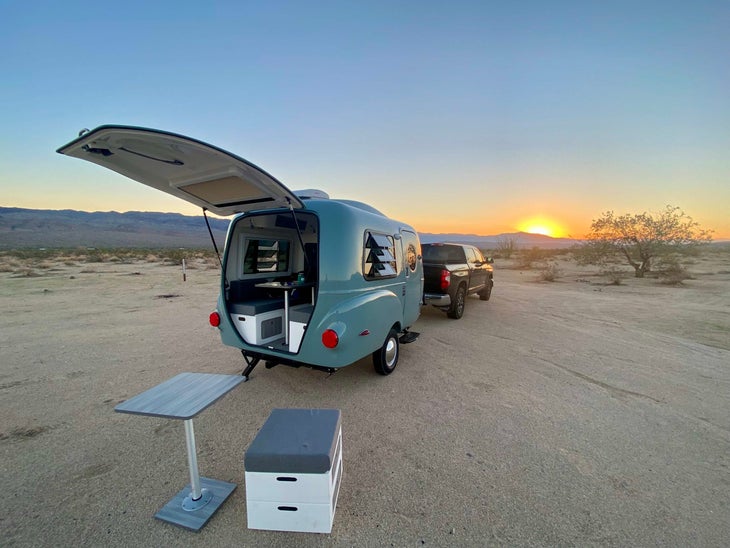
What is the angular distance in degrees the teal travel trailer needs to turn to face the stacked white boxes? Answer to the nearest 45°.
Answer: approximately 135° to its right

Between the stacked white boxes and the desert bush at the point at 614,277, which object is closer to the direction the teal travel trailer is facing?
the desert bush

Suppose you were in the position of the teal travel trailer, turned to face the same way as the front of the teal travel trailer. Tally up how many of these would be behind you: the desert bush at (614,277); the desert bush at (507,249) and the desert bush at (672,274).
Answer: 0

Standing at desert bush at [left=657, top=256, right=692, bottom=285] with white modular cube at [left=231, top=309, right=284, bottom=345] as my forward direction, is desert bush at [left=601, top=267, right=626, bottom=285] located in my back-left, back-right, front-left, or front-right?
front-right

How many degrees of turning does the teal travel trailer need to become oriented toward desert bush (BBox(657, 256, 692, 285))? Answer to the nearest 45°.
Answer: approximately 45° to its right

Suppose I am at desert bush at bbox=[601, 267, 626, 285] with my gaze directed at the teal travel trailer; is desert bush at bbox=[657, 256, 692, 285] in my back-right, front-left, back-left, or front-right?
back-left

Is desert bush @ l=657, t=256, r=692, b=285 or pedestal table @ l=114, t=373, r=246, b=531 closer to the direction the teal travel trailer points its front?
the desert bush

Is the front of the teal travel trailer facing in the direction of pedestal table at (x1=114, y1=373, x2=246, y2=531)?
no

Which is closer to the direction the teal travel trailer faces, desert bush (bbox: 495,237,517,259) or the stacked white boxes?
the desert bush

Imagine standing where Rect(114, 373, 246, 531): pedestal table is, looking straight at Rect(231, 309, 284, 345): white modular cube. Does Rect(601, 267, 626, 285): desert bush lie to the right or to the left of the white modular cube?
right

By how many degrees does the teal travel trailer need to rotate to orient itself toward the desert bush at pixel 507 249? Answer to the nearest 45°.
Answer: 0° — it already faces it

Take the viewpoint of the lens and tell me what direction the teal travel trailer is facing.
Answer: facing away from the viewer and to the right of the viewer

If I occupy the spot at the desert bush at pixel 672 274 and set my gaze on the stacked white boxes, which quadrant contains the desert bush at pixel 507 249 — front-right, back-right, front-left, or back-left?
back-right
